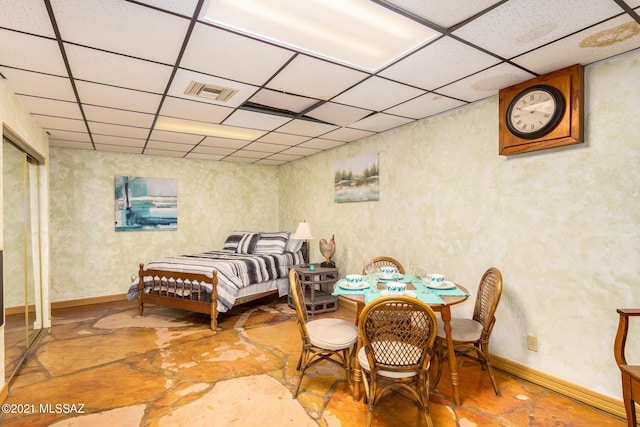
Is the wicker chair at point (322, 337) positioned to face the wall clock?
yes

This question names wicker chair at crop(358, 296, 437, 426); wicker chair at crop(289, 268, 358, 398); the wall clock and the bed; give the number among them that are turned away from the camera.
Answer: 1

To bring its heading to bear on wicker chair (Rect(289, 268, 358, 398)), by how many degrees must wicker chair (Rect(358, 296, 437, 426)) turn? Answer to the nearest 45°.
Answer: approximately 45° to its left

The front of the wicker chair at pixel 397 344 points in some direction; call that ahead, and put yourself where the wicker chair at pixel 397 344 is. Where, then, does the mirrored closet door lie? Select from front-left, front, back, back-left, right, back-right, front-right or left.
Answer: left

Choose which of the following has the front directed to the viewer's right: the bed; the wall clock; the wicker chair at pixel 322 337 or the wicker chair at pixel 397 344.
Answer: the wicker chair at pixel 322 337

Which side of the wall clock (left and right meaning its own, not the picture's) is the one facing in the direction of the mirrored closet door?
front

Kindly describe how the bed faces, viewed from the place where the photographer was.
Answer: facing the viewer and to the left of the viewer

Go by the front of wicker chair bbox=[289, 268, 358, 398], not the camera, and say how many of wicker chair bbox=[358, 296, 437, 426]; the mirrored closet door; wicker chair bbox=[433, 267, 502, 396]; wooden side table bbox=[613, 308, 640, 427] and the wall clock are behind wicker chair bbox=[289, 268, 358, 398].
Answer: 1

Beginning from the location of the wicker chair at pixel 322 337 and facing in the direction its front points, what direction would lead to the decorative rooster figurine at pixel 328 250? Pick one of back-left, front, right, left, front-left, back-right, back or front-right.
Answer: left

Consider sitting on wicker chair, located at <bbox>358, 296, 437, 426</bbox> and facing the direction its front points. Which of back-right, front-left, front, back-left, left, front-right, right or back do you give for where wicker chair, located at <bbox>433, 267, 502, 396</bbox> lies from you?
front-right

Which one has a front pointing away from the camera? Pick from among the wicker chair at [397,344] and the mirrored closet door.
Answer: the wicker chair

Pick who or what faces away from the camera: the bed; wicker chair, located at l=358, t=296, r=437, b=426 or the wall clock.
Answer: the wicker chair

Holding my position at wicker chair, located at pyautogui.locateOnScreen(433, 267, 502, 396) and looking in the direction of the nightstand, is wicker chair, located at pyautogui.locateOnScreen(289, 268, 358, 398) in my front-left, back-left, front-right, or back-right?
front-left

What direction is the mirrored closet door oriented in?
to the viewer's right

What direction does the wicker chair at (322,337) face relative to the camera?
to the viewer's right

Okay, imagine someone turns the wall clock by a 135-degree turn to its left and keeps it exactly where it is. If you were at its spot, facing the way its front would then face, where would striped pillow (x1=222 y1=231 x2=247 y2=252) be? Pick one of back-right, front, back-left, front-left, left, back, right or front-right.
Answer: back

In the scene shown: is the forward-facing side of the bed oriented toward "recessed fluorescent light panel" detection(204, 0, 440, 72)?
no

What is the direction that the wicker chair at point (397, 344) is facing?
away from the camera

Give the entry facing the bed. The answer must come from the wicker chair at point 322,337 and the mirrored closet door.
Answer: the mirrored closet door

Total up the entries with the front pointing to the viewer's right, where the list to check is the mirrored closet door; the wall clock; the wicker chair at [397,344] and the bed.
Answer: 1
